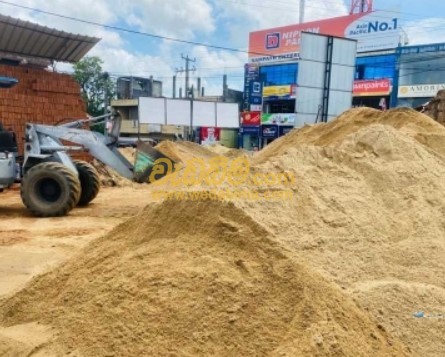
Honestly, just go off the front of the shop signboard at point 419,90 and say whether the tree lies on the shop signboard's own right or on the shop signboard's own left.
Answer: on the shop signboard's own right

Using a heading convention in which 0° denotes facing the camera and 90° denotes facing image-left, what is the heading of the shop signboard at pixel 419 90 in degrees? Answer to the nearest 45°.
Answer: approximately 0°

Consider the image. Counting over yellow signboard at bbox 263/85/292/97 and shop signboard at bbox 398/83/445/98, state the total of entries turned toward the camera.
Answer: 2

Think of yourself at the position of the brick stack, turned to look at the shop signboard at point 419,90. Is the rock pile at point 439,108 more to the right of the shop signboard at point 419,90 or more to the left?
right

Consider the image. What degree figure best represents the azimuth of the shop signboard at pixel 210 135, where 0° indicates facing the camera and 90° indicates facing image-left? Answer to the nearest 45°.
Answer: approximately 0°

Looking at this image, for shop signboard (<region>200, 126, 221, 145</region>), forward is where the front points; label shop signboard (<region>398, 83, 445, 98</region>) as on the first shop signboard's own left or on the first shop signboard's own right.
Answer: on the first shop signboard's own left

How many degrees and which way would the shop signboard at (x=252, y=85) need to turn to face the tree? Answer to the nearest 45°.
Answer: approximately 90° to its right
